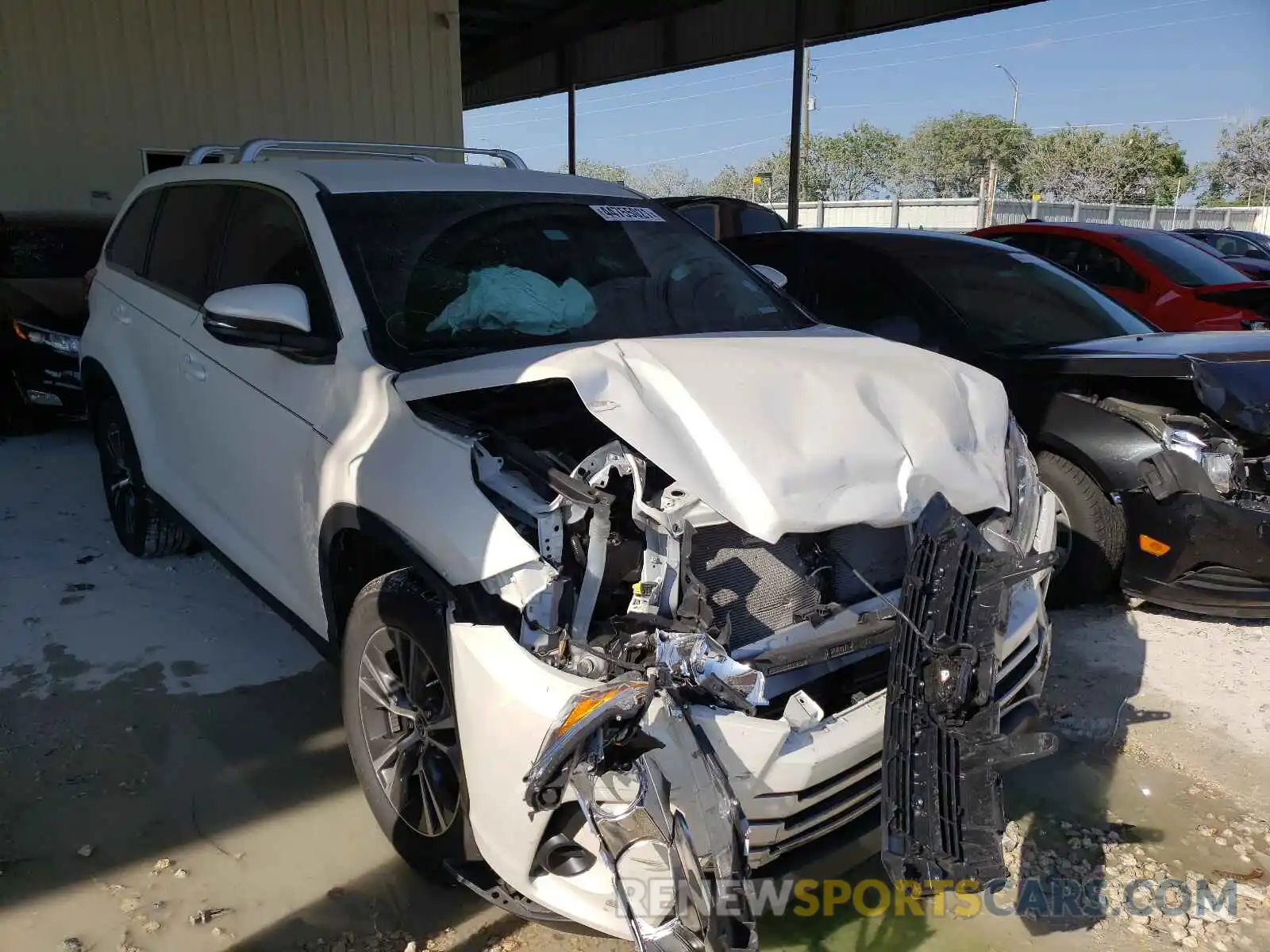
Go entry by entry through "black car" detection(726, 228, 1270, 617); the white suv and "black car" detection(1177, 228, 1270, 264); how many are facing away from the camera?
0

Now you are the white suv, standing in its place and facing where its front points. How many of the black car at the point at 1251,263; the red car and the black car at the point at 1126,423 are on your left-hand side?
3

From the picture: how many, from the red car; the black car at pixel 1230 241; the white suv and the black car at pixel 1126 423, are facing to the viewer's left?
0

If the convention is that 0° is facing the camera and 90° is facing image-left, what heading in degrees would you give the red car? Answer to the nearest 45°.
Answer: approximately 315°

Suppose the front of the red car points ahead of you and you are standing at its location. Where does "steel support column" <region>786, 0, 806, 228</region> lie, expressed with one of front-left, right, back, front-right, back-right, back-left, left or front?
back

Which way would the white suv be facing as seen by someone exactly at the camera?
facing the viewer and to the right of the viewer

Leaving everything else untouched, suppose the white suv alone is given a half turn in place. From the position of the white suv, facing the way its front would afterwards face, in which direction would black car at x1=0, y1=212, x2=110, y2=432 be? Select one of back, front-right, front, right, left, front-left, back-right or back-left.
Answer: front

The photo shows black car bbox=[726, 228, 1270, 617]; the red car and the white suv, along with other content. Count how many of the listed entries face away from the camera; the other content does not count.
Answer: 0

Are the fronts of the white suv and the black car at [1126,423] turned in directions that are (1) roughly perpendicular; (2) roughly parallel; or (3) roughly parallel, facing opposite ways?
roughly parallel

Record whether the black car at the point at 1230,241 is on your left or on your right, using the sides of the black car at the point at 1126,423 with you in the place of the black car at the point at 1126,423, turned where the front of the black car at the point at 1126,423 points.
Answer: on your left

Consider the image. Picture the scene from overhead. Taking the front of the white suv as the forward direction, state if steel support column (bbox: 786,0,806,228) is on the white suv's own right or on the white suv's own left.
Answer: on the white suv's own left

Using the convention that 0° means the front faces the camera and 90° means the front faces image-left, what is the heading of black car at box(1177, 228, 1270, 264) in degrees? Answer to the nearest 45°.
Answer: approximately 315°
